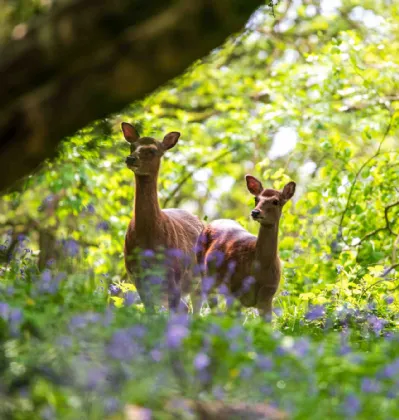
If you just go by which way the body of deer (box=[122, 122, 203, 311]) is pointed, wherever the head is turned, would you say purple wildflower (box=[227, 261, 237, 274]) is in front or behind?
behind

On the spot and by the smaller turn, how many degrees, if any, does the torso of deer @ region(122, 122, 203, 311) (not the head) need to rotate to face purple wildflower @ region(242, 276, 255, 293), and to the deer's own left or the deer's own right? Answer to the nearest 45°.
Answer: approximately 135° to the deer's own left

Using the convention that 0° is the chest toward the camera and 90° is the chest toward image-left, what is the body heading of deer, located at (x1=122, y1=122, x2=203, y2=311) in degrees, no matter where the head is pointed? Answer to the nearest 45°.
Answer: approximately 45°

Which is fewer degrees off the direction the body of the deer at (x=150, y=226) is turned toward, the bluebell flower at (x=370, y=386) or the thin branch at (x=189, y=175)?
the bluebell flower

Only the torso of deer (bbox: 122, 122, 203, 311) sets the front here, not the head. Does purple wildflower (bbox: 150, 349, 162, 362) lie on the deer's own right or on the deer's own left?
on the deer's own left

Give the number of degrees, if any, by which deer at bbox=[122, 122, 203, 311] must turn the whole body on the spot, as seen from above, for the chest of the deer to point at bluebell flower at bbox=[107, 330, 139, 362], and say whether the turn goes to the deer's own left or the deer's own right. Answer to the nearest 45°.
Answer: approximately 45° to the deer's own left

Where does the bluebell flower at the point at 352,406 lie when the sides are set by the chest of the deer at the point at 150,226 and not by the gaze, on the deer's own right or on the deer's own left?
on the deer's own left
